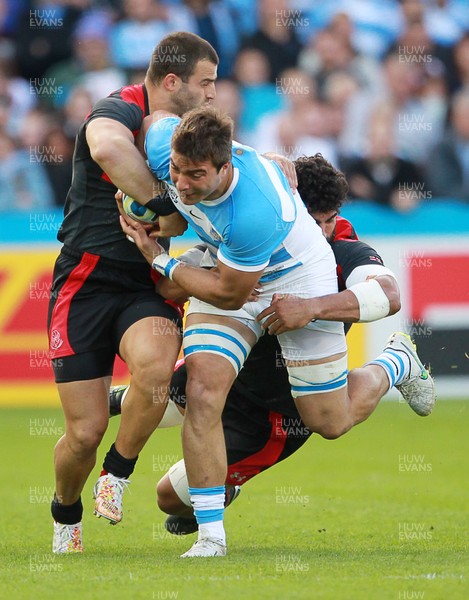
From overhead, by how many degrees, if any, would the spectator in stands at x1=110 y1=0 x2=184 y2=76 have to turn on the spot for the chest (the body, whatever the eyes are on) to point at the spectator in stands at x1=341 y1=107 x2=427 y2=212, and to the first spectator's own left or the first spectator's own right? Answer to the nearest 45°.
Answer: approximately 45° to the first spectator's own left

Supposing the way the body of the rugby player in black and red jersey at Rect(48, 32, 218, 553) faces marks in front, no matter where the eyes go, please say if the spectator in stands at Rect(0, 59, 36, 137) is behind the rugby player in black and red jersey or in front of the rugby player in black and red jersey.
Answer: behind

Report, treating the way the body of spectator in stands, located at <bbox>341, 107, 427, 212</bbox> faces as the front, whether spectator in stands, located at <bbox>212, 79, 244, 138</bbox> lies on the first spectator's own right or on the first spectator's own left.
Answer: on the first spectator's own right

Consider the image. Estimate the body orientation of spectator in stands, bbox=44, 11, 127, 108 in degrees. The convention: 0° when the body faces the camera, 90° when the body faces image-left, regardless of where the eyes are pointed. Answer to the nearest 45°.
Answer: approximately 0°

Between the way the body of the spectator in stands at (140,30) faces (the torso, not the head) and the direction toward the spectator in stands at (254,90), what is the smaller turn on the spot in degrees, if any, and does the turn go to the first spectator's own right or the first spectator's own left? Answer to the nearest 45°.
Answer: approximately 45° to the first spectator's own left

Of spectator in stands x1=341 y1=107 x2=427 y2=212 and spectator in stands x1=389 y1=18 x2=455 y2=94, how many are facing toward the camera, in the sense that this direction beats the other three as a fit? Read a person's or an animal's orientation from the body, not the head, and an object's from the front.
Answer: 2

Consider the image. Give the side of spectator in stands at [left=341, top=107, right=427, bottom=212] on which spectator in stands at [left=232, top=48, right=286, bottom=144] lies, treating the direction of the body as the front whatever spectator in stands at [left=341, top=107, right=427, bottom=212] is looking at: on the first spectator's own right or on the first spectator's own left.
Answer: on the first spectator's own right

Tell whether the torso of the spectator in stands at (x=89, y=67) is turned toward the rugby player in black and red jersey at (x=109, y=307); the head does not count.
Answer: yes

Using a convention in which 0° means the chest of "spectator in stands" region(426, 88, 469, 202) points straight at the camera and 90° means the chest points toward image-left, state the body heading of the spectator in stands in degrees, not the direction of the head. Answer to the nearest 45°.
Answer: approximately 0°

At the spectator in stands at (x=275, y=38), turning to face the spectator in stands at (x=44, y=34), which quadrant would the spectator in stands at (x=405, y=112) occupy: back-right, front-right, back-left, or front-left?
back-left
